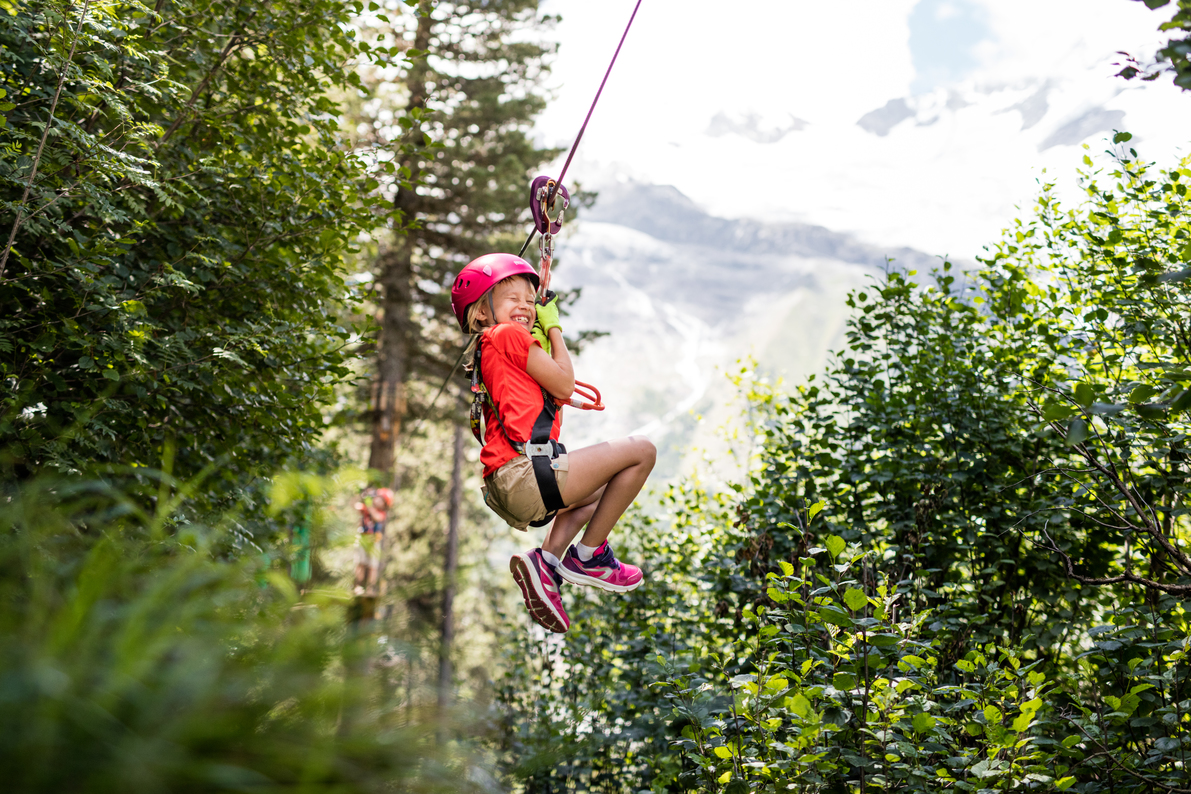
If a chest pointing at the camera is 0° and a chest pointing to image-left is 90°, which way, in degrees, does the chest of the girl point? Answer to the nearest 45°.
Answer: approximately 270°
